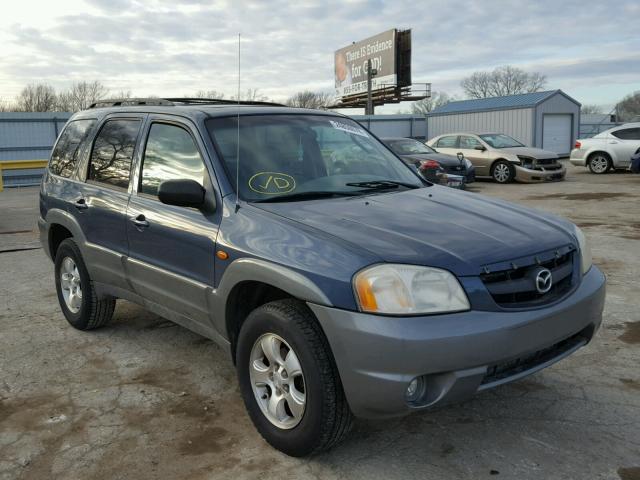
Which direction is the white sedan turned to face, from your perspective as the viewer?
facing to the right of the viewer

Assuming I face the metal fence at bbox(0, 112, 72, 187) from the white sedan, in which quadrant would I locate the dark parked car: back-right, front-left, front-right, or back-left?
front-left

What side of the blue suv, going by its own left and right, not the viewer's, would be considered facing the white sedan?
left

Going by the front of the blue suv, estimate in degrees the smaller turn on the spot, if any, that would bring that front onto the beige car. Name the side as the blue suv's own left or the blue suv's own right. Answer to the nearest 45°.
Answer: approximately 135° to the blue suv's own left

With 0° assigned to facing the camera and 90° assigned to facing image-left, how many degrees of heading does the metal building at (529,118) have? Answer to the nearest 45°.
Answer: approximately 315°

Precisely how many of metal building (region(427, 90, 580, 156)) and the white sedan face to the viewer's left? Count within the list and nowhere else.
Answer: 0

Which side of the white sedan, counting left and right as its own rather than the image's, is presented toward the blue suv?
right

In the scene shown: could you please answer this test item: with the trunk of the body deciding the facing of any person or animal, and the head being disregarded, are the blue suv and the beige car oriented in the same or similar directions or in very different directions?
same or similar directions

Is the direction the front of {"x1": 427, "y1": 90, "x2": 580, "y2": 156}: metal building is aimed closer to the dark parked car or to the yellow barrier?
the dark parked car

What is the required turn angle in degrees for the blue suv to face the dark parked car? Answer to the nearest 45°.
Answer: approximately 135° to its left

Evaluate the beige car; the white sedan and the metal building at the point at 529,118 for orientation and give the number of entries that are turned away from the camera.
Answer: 0

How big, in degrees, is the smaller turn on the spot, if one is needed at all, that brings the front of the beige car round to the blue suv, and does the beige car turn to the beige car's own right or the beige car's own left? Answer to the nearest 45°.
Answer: approximately 45° to the beige car's own right

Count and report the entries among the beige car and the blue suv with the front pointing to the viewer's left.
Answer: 0

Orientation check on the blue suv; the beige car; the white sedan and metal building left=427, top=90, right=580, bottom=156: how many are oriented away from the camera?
0
